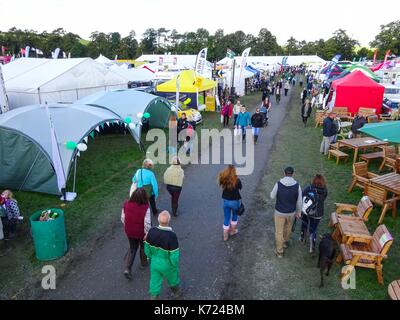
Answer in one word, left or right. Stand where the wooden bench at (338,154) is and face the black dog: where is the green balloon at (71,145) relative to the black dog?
right

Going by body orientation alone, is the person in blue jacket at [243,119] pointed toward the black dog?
yes

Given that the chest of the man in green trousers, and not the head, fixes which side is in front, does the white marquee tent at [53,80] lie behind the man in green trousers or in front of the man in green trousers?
in front

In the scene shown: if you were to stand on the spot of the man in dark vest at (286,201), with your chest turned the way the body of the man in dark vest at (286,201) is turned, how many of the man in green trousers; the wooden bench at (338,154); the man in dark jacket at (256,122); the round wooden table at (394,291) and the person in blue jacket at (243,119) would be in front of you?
3

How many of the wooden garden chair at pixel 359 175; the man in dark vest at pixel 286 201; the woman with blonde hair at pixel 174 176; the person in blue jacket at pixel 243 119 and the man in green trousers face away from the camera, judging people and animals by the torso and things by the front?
3

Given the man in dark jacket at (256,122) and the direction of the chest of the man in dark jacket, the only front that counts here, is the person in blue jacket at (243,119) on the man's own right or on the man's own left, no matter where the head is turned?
on the man's own right

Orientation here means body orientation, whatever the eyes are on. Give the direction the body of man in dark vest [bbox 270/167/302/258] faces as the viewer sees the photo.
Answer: away from the camera

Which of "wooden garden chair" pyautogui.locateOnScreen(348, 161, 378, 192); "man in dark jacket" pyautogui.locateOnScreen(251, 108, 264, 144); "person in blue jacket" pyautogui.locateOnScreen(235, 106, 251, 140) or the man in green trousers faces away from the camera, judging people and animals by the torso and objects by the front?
the man in green trousers

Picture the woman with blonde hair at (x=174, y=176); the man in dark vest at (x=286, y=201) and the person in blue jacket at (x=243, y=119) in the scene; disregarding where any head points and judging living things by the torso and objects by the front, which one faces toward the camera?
the person in blue jacket

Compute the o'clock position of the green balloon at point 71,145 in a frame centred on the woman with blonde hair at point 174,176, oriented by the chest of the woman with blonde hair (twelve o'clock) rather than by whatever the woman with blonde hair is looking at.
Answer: The green balloon is roughly at 10 o'clock from the woman with blonde hair.

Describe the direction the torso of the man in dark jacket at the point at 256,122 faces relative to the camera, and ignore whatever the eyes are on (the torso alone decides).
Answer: toward the camera

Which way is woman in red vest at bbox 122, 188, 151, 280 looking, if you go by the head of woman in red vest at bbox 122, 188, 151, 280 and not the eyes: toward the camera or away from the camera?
away from the camera

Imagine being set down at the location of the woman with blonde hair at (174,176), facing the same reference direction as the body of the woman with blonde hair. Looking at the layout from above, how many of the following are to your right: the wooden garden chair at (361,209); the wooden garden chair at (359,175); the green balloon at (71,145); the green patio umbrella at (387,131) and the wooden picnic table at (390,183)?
4

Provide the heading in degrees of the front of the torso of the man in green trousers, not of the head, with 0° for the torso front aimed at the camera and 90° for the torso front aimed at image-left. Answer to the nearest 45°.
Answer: approximately 180°

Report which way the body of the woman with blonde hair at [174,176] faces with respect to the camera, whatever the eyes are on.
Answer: away from the camera

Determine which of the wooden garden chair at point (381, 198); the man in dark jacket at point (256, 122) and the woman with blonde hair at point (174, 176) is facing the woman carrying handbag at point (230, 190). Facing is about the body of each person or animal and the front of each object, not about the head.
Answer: the man in dark jacket

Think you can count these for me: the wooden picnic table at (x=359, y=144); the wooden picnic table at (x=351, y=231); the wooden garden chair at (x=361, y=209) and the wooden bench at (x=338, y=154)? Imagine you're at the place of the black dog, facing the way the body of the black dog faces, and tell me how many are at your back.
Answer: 0

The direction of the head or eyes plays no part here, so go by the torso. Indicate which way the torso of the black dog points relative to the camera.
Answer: away from the camera

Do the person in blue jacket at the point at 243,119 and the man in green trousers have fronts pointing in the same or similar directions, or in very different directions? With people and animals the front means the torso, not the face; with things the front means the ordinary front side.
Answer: very different directions
